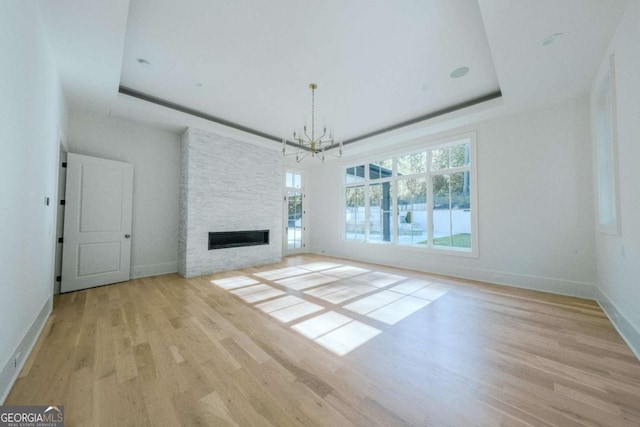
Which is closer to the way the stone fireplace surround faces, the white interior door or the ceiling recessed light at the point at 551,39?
the ceiling recessed light

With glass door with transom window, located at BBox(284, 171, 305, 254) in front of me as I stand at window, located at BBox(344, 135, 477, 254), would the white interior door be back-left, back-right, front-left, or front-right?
front-left

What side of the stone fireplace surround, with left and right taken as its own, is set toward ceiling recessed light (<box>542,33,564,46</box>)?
front

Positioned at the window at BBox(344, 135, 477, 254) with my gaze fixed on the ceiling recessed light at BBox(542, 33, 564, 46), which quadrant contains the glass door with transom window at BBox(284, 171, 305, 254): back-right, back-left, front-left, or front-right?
back-right

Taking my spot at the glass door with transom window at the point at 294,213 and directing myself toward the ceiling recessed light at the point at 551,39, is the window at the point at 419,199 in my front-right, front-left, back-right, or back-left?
front-left

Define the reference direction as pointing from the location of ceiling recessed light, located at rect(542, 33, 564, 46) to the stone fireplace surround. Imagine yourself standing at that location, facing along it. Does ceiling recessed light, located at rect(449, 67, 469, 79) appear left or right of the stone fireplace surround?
right

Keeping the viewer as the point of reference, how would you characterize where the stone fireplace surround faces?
facing the viewer and to the right of the viewer

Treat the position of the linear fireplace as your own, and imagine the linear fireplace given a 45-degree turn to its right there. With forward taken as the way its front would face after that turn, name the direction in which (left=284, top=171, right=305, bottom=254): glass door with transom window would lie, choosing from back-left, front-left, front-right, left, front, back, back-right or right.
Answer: back-left

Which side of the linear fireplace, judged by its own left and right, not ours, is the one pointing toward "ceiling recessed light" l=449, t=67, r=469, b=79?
front
